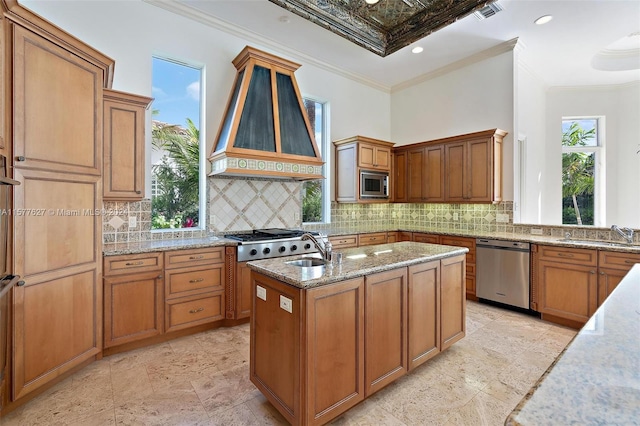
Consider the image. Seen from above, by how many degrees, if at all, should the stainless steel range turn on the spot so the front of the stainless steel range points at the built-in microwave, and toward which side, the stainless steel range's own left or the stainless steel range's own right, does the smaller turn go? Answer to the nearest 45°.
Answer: approximately 90° to the stainless steel range's own left

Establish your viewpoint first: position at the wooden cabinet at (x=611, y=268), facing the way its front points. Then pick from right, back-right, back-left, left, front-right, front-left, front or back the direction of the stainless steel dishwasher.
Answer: right

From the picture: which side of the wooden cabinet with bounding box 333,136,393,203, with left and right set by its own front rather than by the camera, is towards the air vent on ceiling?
front

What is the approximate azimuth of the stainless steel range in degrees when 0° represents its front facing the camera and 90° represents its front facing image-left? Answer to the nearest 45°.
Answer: approximately 315°

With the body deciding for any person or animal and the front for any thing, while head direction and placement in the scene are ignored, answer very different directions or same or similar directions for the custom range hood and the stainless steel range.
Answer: same or similar directions

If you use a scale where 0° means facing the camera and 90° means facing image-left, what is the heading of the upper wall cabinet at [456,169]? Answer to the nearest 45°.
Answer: approximately 45°

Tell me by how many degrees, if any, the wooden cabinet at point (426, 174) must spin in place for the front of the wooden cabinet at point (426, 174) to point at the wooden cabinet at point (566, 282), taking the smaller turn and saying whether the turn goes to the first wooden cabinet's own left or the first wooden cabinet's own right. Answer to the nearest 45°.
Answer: approximately 90° to the first wooden cabinet's own left

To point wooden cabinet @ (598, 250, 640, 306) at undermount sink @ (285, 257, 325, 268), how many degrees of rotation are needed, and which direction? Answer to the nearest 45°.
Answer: approximately 45° to its right

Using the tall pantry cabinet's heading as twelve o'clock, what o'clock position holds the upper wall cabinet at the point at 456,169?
The upper wall cabinet is roughly at 11 o'clock from the tall pantry cabinet.

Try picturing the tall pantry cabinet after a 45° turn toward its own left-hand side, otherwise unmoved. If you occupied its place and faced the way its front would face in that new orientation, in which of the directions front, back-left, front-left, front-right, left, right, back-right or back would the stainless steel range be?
front

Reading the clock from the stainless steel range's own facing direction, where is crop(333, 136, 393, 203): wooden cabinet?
The wooden cabinet is roughly at 9 o'clock from the stainless steel range.

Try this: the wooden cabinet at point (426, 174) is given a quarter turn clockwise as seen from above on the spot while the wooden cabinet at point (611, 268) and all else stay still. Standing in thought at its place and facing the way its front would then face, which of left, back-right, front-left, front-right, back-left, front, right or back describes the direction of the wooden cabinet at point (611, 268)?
back

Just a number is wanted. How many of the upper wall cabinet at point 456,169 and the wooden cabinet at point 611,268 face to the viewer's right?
0
